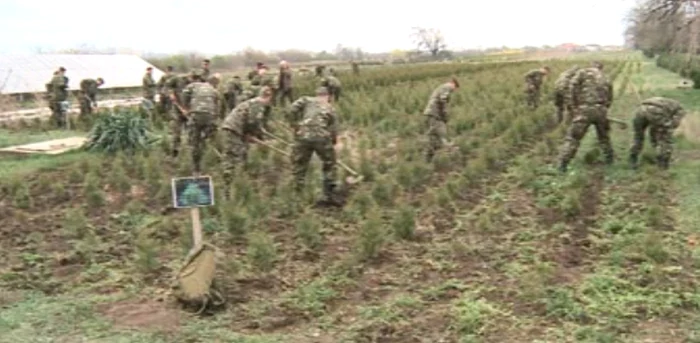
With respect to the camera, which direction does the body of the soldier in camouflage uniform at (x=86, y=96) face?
to the viewer's right

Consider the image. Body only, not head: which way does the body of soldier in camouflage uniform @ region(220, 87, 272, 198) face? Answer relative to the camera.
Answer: to the viewer's right

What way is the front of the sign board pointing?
toward the camera

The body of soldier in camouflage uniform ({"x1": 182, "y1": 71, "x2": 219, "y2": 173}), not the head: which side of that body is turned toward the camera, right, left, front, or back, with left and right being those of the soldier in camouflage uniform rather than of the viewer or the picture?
back

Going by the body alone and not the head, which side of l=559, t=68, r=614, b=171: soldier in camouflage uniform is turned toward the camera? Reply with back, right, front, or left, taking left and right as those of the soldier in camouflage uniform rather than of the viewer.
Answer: back

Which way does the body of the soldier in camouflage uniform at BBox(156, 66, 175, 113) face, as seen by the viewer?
to the viewer's right

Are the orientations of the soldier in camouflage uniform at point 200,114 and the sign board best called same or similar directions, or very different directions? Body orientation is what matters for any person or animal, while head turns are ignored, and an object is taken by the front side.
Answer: very different directions

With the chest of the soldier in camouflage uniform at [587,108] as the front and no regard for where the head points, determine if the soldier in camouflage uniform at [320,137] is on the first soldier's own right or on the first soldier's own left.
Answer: on the first soldier's own left
